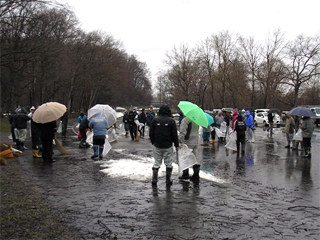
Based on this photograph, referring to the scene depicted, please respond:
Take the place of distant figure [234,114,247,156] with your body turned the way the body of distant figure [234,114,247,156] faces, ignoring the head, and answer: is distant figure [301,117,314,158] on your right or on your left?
on your right

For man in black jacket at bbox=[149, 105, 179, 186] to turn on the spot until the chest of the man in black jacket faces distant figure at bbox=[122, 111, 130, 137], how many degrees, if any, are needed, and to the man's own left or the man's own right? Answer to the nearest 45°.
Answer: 0° — they already face them

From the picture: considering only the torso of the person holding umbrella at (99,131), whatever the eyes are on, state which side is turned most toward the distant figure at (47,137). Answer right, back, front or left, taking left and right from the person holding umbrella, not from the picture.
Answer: left

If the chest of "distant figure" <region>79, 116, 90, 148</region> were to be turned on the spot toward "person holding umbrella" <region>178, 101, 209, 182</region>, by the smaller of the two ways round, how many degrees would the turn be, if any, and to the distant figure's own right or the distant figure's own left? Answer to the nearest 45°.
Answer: approximately 90° to the distant figure's own right

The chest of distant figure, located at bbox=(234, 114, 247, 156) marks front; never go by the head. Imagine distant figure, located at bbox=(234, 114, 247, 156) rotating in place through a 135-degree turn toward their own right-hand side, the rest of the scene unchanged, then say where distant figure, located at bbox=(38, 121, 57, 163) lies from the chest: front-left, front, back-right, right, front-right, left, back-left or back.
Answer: right

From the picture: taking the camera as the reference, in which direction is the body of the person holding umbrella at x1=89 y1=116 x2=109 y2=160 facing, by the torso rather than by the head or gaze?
away from the camera

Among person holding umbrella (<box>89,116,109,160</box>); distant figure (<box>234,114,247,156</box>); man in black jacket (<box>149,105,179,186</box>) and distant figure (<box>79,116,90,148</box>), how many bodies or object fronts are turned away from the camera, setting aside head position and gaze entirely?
3

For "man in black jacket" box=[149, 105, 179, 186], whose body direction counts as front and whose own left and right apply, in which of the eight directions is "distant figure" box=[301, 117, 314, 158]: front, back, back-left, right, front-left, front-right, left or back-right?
front-right

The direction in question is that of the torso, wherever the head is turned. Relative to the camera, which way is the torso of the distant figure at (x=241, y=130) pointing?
away from the camera

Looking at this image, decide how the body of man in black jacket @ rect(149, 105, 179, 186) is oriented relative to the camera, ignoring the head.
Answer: away from the camera
